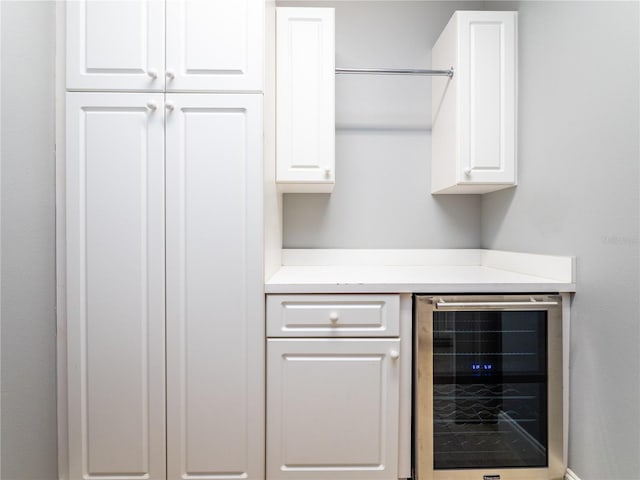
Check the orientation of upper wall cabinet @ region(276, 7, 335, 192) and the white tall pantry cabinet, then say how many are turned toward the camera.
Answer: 2

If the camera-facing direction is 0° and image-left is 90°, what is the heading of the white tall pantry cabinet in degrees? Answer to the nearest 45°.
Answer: approximately 0°

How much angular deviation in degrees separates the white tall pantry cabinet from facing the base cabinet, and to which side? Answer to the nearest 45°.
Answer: approximately 90° to its left

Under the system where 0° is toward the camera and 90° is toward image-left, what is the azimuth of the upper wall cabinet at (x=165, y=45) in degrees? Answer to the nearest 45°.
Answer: approximately 0°
